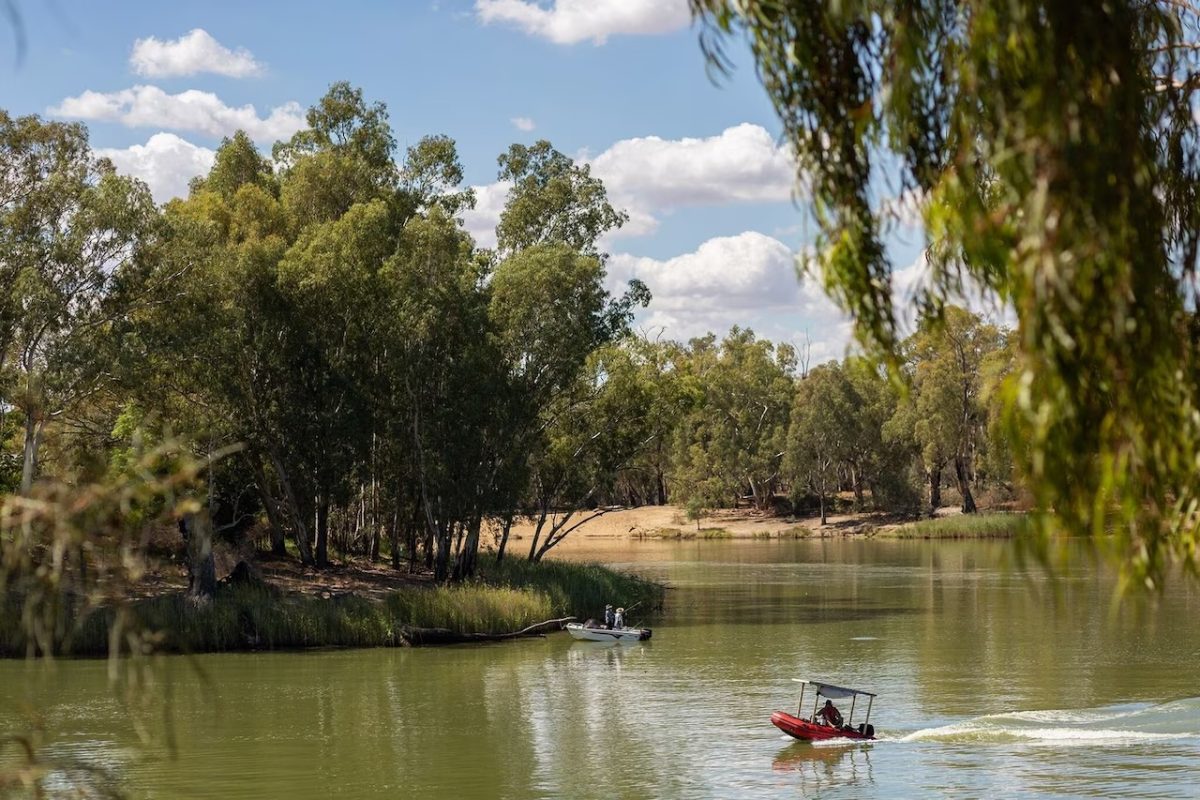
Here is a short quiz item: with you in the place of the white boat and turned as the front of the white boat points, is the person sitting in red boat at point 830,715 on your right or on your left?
on your left

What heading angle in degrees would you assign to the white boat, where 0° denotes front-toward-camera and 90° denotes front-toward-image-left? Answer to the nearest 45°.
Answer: approximately 90°

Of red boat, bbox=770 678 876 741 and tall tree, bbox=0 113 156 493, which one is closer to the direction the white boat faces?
the tall tree

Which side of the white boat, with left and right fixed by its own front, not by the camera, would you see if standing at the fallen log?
front

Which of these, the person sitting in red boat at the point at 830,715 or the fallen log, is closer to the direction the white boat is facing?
the fallen log

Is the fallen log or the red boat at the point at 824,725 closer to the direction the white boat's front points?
the fallen log
